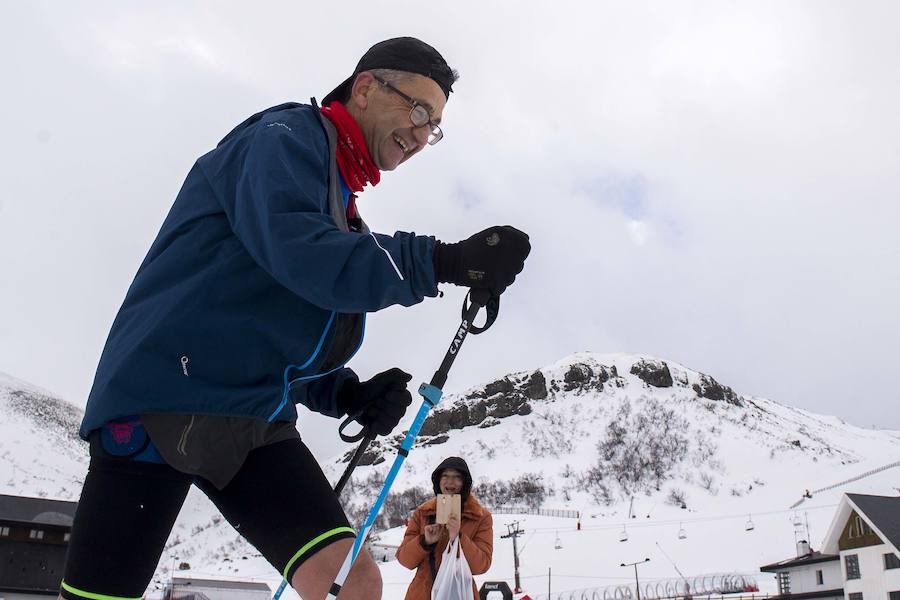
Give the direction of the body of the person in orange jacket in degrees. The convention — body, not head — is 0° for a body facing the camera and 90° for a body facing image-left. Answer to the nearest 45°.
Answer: approximately 0°

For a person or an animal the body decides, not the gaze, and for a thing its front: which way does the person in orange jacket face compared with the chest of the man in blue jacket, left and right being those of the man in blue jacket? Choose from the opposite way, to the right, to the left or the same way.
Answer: to the right

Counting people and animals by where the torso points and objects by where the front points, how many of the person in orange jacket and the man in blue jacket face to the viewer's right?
1

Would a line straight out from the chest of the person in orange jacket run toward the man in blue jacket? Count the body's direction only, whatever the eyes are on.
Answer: yes

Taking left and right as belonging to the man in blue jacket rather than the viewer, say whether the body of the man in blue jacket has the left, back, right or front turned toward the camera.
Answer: right

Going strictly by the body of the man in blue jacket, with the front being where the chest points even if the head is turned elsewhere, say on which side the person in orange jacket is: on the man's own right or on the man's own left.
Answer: on the man's own left
